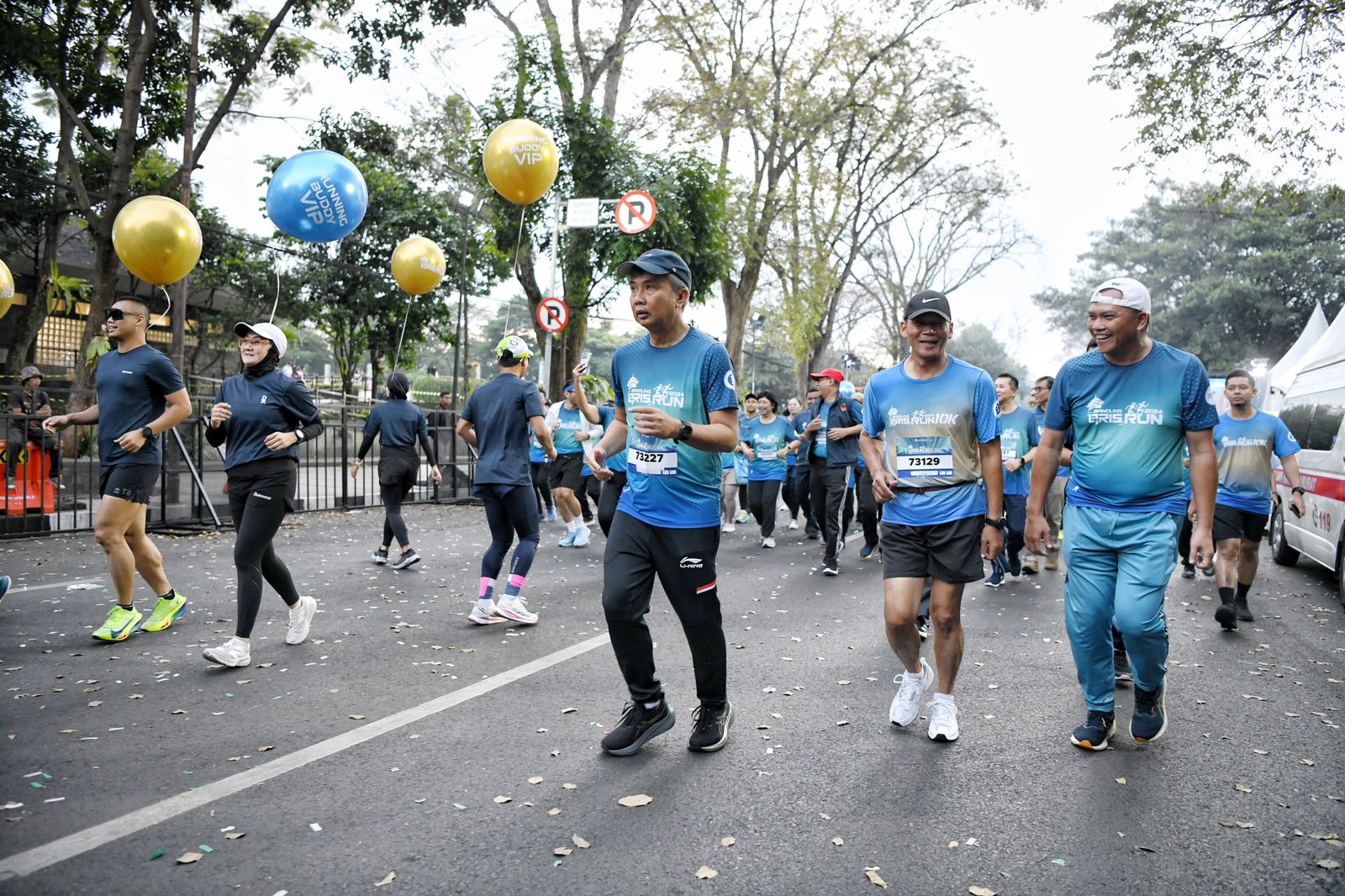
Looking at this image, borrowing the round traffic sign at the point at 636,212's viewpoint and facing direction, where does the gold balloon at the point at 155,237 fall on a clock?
The gold balloon is roughly at 1 o'clock from the round traffic sign.

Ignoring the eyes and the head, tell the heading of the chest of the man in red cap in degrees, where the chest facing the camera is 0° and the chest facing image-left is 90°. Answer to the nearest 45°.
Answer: approximately 45°

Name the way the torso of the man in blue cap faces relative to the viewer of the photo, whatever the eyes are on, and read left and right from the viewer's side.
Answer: facing the viewer and to the left of the viewer

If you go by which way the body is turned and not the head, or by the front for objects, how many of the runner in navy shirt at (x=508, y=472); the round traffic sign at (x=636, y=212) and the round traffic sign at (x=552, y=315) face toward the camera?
2

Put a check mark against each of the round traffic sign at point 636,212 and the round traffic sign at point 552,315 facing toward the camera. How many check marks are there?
2

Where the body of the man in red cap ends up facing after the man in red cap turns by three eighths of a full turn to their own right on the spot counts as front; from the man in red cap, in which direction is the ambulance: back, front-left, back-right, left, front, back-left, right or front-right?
right

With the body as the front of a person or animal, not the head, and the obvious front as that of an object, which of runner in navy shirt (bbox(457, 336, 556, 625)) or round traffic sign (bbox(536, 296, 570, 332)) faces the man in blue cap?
the round traffic sign

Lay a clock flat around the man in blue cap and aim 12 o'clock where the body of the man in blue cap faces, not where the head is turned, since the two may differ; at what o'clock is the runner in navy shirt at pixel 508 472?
The runner in navy shirt is roughly at 4 o'clock from the man in blue cap.

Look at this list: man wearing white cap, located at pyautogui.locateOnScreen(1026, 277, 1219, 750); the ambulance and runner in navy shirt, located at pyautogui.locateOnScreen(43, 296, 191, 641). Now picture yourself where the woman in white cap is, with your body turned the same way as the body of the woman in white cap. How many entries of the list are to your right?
1

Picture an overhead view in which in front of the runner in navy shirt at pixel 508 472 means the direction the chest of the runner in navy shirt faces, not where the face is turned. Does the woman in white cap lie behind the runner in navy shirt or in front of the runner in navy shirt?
behind

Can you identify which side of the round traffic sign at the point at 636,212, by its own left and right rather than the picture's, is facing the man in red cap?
front
